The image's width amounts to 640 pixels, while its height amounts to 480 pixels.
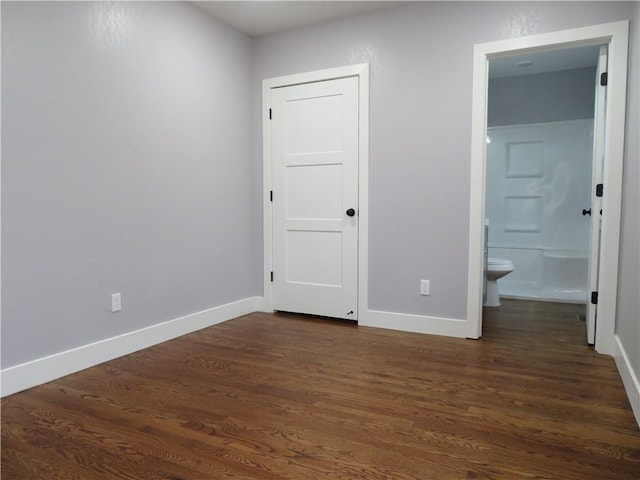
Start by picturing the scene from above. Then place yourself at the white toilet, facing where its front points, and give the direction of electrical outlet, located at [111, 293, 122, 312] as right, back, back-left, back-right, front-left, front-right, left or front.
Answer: back-right

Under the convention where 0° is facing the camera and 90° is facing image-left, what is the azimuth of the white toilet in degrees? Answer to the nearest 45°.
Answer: approximately 270°

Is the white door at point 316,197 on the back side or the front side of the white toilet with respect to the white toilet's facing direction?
on the back side

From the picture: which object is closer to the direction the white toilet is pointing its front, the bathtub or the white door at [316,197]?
the bathtub

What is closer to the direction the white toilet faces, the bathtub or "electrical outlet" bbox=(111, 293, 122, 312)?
the bathtub

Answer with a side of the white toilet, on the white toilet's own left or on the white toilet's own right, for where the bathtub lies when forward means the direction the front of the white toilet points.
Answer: on the white toilet's own left
